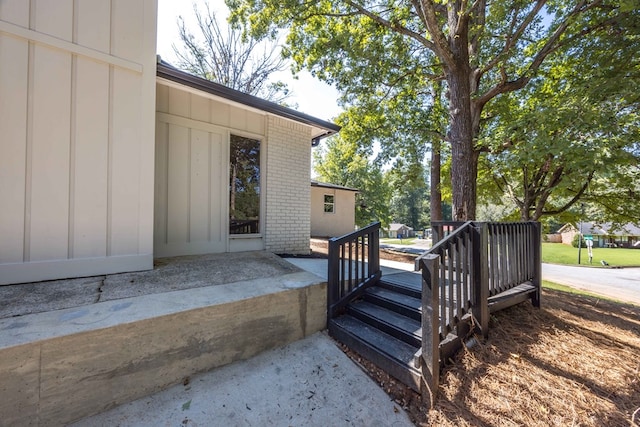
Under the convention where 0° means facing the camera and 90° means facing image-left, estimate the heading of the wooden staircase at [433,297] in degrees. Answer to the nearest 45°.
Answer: approximately 45°

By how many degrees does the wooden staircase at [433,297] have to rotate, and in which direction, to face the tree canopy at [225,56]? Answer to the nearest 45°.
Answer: approximately 90° to its right

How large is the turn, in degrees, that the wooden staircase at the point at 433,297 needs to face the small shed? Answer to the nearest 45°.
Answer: approximately 90° to its right
